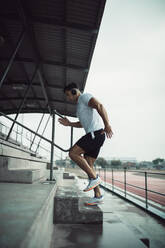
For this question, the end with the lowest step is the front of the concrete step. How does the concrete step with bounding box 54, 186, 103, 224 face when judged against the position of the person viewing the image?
facing to the right of the viewer

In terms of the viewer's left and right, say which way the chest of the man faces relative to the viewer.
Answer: facing to the left of the viewer

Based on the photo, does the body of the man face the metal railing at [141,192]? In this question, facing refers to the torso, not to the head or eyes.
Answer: no
